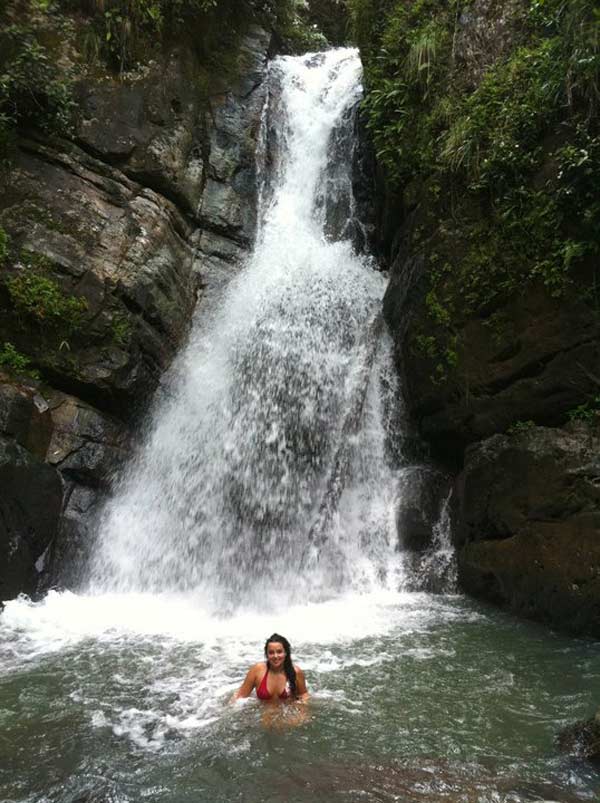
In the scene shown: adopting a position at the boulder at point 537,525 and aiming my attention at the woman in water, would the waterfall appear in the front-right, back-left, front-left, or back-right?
front-right

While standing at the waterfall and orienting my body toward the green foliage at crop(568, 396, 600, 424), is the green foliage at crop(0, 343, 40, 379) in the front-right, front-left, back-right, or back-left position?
back-right

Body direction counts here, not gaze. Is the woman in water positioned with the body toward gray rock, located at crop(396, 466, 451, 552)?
no

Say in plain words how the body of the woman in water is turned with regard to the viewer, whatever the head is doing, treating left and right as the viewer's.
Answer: facing the viewer

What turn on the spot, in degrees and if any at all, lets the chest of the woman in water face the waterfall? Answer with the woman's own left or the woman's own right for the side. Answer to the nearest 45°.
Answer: approximately 180°

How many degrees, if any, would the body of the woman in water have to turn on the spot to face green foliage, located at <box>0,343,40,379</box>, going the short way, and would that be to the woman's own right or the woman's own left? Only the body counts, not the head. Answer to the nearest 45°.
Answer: approximately 135° to the woman's own right

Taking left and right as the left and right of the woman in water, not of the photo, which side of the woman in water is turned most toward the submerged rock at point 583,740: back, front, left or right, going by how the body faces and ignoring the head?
left

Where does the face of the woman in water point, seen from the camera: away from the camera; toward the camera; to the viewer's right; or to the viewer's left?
toward the camera

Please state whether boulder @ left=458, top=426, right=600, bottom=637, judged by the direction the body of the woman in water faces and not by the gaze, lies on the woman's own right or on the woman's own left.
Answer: on the woman's own left

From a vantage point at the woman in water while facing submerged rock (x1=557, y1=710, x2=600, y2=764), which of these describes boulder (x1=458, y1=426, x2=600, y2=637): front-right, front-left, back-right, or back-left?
front-left

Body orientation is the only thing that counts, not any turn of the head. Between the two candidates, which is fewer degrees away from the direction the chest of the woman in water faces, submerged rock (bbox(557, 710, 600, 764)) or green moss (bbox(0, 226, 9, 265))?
the submerged rock

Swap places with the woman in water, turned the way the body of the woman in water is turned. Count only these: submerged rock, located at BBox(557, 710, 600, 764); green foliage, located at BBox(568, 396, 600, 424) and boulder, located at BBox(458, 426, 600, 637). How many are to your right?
0
